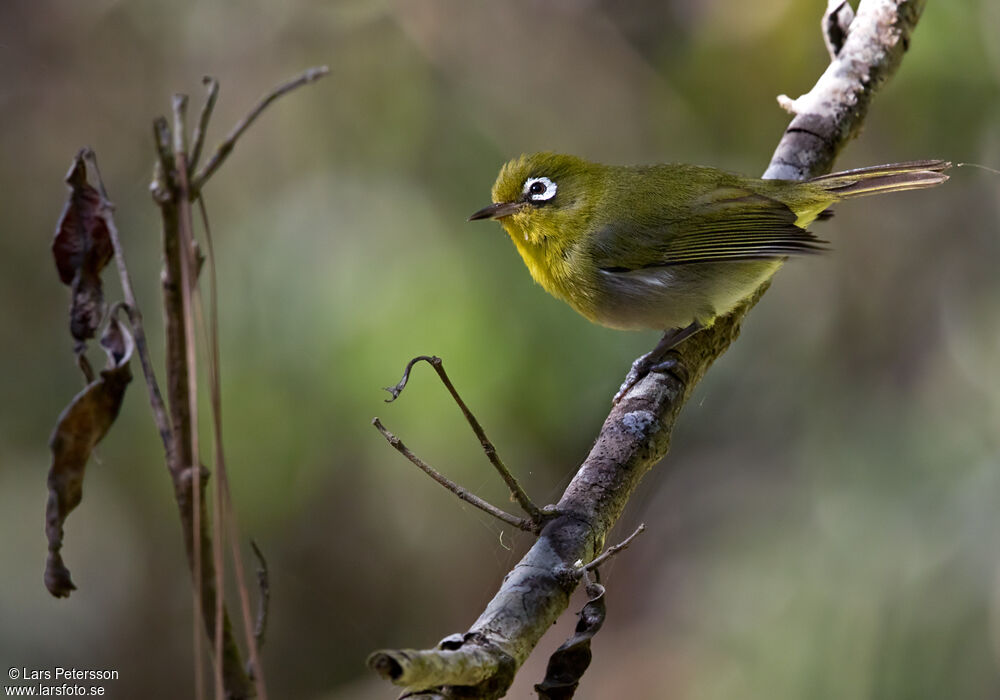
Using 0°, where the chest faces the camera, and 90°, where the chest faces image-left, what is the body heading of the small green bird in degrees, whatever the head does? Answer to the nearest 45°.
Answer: approximately 90°
